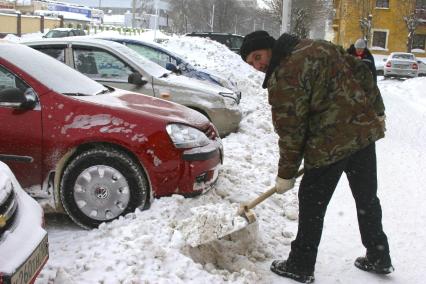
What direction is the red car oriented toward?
to the viewer's right

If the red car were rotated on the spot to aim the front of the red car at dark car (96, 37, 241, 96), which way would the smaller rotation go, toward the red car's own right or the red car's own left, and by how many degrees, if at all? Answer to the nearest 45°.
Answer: approximately 90° to the red car's own left

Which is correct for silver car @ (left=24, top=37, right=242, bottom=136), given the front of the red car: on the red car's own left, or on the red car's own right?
on the red car's own left
